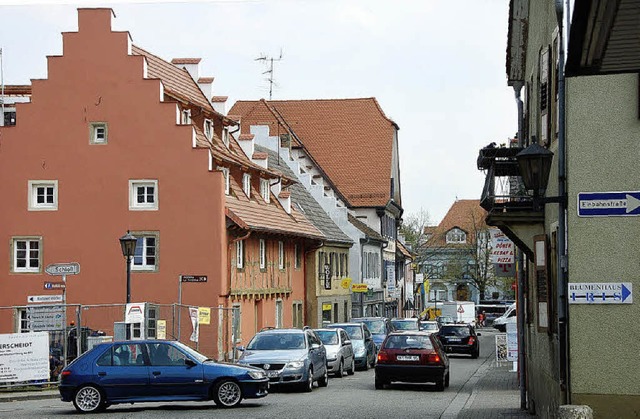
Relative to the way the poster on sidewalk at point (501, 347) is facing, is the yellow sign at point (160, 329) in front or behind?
in front

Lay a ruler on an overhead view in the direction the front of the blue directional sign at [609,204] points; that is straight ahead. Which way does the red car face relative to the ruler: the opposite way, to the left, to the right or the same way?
the opposite way

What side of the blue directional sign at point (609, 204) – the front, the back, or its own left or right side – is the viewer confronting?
front

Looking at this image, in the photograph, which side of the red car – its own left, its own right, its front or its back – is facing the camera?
back

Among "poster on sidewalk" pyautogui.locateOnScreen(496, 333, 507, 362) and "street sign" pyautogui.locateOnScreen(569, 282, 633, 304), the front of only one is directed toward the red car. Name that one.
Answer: the poster on sidewalk

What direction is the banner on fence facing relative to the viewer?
toward the camera

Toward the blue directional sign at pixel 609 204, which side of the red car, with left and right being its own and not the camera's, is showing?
back

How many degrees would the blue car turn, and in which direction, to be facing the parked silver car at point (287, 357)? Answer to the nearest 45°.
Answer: approximately 45° to its left

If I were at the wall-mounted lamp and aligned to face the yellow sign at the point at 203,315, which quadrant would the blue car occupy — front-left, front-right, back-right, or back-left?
front-left

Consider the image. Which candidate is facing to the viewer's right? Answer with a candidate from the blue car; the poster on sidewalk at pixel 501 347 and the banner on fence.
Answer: the blue car

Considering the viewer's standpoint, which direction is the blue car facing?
facing to the right of the viewer

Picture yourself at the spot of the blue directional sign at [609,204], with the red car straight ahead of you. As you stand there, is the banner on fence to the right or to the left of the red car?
left

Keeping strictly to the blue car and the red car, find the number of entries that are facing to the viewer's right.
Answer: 1
